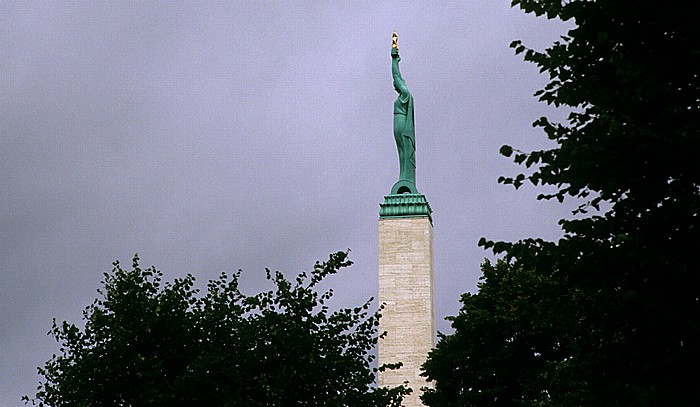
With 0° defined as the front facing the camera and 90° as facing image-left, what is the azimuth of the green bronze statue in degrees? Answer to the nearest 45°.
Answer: approximately 90°

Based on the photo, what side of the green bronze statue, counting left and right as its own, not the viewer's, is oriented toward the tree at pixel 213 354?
left

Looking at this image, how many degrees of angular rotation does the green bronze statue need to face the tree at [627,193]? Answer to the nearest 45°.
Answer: approximately 90° to its left
